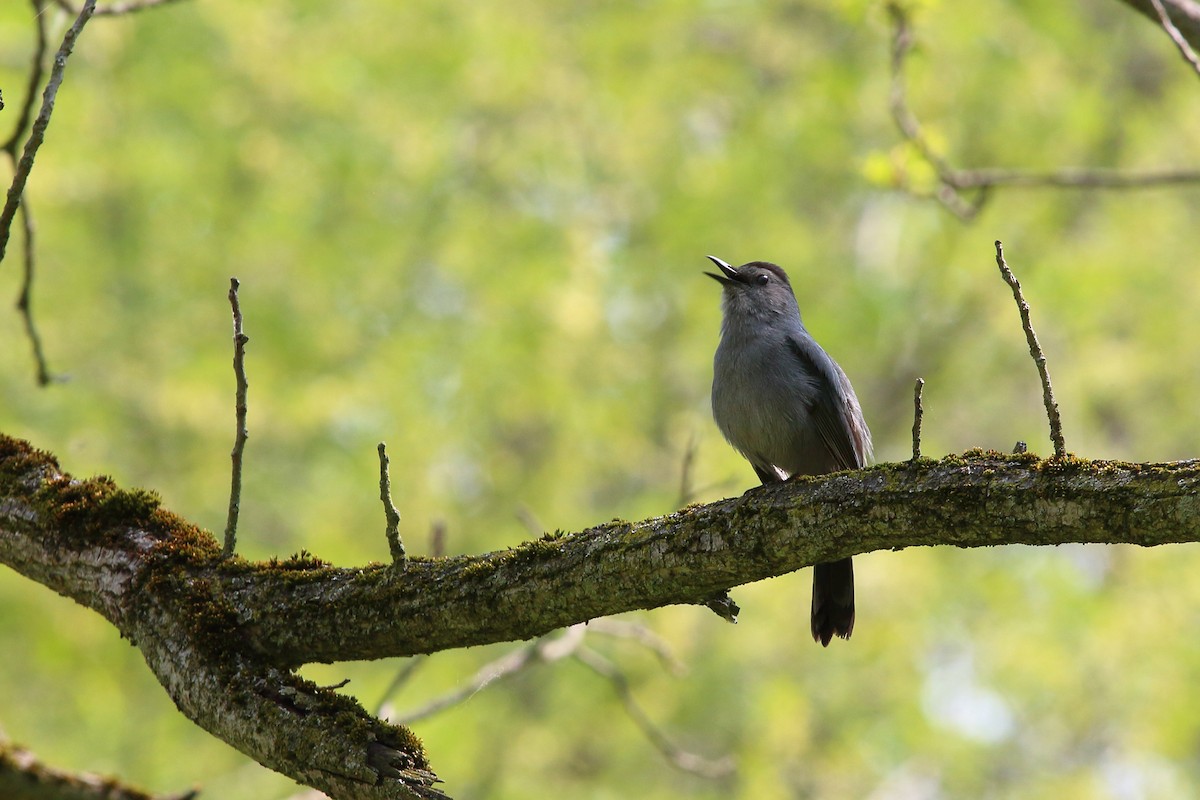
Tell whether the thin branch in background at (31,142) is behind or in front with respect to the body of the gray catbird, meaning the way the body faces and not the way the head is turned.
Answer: in front

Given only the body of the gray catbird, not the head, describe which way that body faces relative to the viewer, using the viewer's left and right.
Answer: facing the viewer and to the left of the viewer
